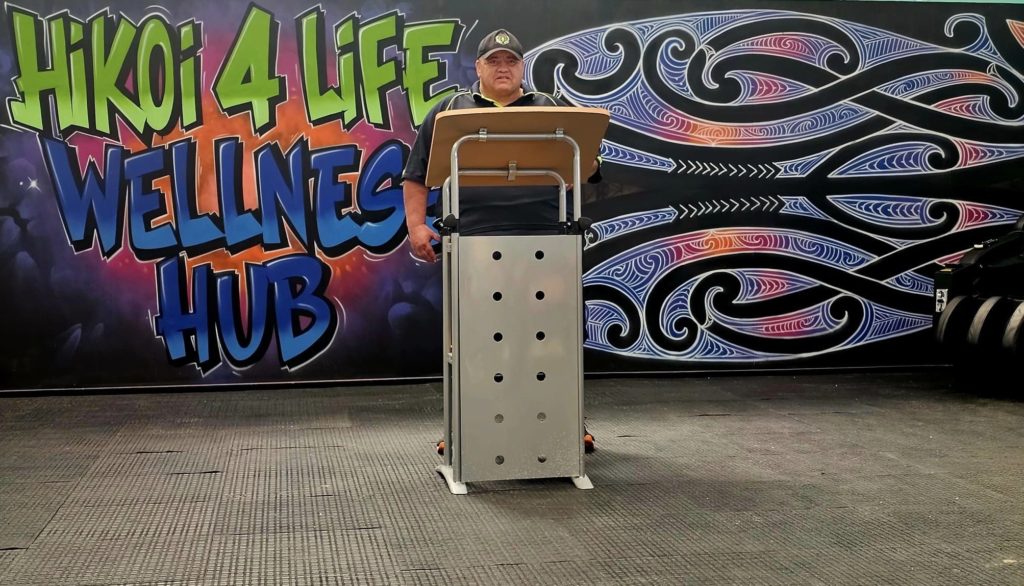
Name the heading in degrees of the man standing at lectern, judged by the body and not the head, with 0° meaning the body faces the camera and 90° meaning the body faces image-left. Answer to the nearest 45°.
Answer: approximately 0°
